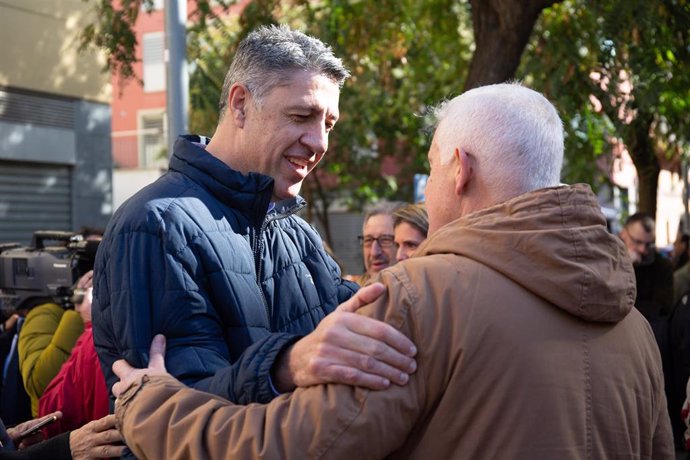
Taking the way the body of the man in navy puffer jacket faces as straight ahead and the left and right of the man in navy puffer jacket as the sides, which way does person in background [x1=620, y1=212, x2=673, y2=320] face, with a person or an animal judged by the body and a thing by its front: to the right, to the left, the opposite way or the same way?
to the right

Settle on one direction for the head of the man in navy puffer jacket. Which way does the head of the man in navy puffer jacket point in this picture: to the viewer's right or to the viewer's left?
to the viewer's right

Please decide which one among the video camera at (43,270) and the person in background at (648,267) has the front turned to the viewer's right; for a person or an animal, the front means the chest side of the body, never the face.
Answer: the video camera

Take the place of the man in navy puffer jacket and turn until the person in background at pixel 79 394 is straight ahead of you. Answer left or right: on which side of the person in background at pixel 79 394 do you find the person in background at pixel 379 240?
right

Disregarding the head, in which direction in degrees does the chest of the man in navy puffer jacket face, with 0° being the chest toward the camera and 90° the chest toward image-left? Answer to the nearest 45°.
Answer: approximately 315°

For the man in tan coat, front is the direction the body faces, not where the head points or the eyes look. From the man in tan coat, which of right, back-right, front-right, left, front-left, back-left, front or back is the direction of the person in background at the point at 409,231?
front-right

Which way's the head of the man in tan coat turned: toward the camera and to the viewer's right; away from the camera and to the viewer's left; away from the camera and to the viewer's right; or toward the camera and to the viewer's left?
away from the camera and to the viewer's left

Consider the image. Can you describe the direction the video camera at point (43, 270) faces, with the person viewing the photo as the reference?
facing to the right of the viewer

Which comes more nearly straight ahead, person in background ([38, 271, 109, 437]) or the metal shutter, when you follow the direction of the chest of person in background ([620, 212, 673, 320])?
the person in background

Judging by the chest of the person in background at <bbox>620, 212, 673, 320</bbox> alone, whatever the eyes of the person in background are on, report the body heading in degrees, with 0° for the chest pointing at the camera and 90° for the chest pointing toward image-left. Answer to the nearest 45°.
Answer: approximately 0°

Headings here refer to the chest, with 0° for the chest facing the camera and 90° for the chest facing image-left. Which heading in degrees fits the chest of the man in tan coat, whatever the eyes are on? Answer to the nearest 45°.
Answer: approximately 135°

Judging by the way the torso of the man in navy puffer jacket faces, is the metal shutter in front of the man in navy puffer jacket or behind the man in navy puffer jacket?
behind
